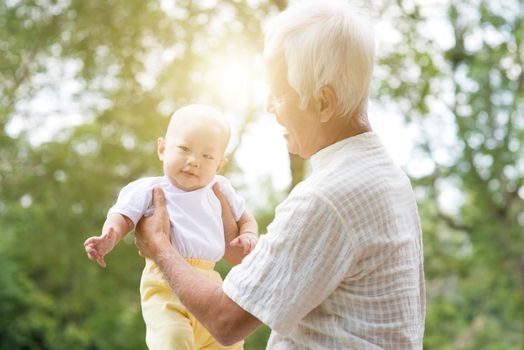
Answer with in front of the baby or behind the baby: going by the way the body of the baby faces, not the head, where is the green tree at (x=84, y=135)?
behind

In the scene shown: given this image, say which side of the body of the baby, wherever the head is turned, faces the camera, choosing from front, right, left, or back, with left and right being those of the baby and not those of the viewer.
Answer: front

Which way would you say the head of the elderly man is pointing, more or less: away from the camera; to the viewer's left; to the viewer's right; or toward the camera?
to the viewer's left

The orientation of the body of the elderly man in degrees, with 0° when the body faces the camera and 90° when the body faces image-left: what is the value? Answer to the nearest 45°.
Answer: approximately 135°

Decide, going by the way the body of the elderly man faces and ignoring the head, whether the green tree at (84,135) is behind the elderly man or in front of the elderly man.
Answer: in front
